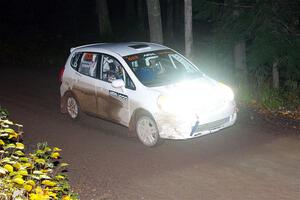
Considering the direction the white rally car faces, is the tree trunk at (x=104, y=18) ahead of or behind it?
behind

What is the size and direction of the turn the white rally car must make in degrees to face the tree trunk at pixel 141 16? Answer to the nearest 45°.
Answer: approximately 135° to its left

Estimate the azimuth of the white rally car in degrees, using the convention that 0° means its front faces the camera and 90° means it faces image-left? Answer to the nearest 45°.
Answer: approximately 315°

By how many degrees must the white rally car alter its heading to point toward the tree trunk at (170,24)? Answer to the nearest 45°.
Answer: approximately 135° to its left

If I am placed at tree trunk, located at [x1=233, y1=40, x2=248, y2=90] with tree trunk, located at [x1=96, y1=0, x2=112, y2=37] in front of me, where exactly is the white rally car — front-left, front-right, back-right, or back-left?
back-left

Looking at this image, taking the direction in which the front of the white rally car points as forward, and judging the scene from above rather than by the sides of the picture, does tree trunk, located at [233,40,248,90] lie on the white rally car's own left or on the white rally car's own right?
on the white rally car's own left
